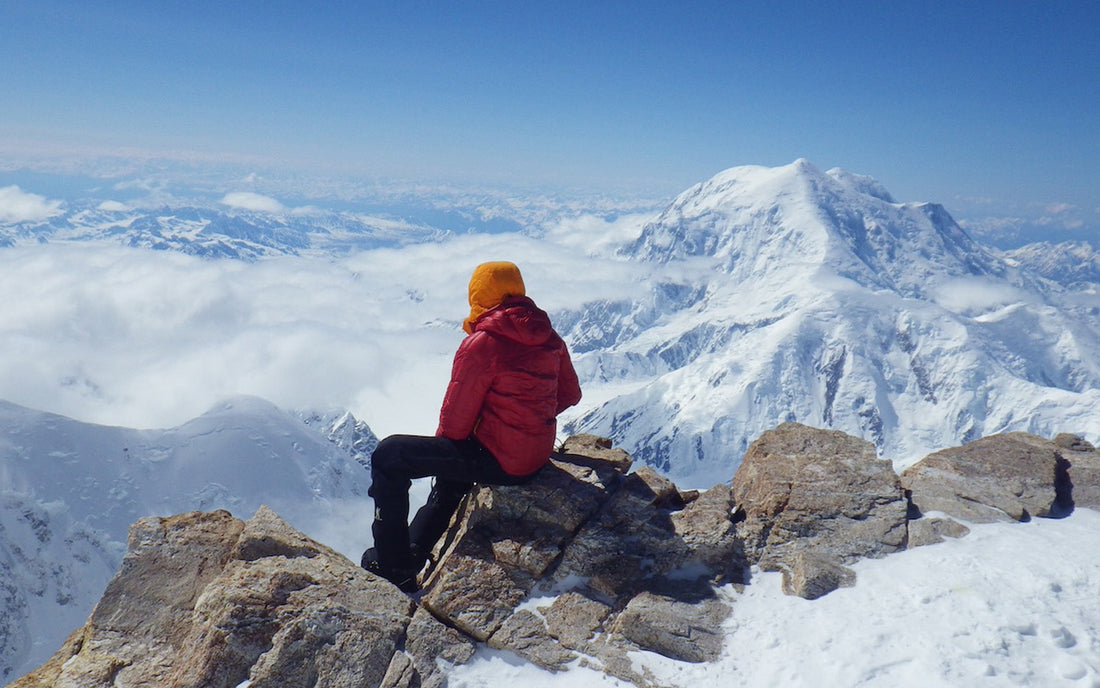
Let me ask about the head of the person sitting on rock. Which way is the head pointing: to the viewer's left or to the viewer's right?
to the viewer's left

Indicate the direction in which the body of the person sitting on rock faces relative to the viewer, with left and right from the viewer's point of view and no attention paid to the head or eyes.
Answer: facing away from the viewer and to the left of the viewer

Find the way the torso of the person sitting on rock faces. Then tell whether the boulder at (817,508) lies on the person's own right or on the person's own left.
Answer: on the person's own right

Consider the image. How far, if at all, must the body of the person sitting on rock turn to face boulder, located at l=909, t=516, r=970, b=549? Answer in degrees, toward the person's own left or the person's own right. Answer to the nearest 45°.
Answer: approximately 135° to the person's own right

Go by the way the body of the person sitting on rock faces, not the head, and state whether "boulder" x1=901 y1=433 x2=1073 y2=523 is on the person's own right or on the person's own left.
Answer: on the person's own right

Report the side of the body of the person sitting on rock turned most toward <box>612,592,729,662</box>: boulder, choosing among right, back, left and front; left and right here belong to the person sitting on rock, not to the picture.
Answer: back

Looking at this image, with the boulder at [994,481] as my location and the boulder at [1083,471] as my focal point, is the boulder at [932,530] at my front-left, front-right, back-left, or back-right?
back-right

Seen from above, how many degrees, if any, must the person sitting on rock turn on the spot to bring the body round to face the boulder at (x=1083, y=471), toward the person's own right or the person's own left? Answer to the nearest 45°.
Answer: approximately 135° to the person's own right
